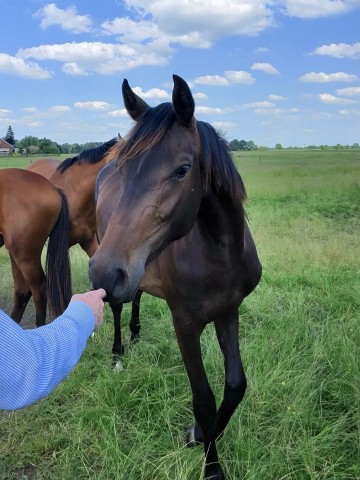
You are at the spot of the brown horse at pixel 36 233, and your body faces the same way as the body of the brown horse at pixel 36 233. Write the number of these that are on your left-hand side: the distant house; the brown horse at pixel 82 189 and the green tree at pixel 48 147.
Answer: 0

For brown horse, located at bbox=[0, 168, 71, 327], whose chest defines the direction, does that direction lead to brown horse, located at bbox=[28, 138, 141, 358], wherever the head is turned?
no

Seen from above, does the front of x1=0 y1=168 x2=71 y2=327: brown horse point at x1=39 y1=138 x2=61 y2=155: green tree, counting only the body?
no

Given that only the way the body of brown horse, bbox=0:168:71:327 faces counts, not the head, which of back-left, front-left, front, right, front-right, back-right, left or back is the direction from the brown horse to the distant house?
right

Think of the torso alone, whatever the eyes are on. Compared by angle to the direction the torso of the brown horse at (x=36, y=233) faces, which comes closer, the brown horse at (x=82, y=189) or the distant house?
the distant house

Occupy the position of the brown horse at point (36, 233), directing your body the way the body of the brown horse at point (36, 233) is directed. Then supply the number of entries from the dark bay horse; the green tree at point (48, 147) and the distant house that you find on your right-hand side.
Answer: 2

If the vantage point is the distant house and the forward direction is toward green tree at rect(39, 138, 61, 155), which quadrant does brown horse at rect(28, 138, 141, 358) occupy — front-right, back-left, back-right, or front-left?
front-right

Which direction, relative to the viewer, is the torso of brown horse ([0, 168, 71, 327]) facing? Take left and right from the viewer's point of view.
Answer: facing to the left of the viewer

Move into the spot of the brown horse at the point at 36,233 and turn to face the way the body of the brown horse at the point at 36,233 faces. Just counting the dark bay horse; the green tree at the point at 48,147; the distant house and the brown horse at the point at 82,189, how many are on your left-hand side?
1
